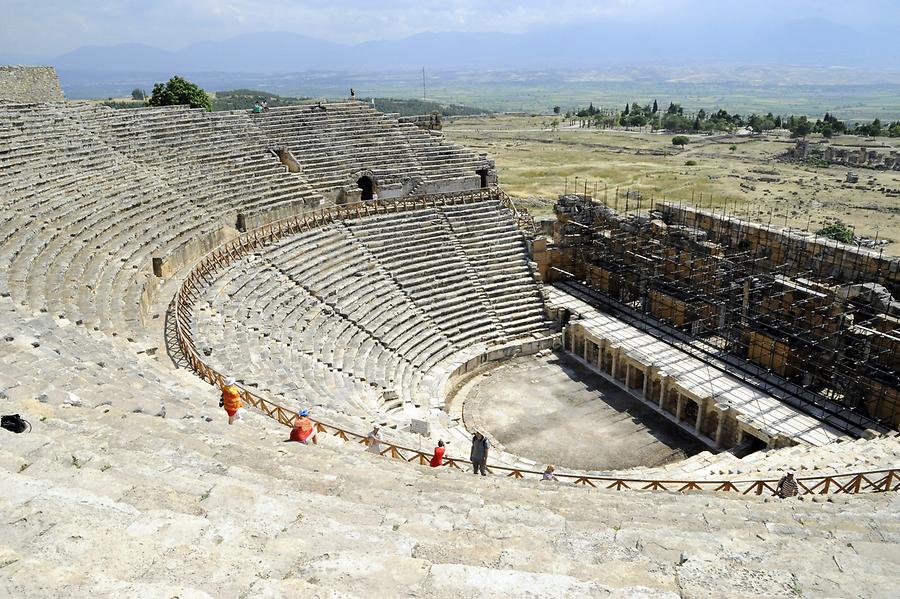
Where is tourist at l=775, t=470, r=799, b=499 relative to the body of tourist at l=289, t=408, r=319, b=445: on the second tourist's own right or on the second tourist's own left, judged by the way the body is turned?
on the second tourist's own right

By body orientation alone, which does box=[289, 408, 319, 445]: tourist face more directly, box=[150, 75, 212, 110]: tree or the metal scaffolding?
the metal scaffolding

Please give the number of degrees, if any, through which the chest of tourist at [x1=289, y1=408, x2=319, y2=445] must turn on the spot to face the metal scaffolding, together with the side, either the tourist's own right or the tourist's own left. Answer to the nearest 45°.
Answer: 0° — they already face it

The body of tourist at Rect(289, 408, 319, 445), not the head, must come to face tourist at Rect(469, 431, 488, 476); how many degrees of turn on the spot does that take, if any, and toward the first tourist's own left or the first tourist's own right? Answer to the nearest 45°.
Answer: approximately 45° to the first tourist's own right

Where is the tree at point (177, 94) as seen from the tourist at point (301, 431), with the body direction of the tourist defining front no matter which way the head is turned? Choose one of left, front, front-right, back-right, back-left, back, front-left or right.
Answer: front-left

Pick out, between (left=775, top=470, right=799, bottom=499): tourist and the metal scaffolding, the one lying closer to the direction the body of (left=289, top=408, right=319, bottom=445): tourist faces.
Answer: the metal scaffolding

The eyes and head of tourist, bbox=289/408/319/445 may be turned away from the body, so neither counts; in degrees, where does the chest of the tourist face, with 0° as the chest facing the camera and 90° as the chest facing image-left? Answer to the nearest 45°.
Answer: approximately 225°
